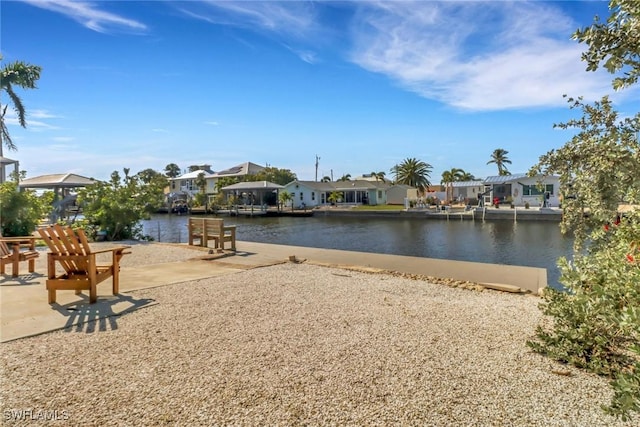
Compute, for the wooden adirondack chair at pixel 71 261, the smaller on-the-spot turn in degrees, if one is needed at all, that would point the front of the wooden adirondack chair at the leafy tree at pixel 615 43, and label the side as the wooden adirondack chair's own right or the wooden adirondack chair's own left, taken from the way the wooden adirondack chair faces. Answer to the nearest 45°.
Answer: approximately 90° to the wooden adirondack chair's own right

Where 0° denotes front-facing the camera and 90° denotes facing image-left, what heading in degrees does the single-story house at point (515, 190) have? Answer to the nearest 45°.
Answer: approximately 0°

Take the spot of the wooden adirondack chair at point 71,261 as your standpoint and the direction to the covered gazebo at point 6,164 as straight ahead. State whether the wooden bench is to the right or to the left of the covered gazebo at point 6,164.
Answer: right

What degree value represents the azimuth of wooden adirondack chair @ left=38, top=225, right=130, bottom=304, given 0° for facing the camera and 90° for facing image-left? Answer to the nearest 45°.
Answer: approximately 225°

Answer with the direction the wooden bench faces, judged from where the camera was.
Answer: facing away from the viewer and to the right of the viewer

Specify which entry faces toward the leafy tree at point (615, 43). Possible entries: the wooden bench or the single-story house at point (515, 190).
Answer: the single-story house

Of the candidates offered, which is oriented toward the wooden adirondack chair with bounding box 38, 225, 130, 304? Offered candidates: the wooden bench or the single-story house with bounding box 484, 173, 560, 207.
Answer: the single-story house

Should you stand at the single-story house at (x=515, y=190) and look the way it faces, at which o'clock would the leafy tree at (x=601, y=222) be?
The leafy tree is roughly at 12 o'clock from the single-story house.

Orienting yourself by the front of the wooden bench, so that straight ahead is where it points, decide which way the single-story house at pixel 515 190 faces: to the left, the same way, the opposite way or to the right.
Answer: the opposite way

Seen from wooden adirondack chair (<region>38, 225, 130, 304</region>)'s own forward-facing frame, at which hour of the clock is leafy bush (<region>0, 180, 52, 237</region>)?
The leafy bush is roughly at 10 o'clock from the wooden adirondack chair.

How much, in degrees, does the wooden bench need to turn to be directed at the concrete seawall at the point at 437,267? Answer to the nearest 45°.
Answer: approximately 90° to its right
